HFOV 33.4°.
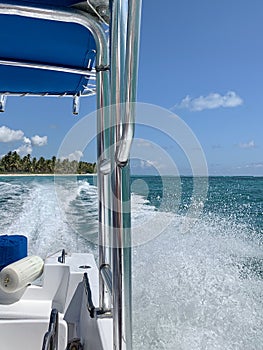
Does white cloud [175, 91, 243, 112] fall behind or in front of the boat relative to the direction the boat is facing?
behind

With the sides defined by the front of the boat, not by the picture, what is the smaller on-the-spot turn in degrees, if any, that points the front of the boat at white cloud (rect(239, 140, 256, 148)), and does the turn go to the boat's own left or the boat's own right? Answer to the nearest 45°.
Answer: approximately 135° to the boat's own left

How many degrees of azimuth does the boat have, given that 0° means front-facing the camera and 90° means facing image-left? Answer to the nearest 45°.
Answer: approximately 0°
